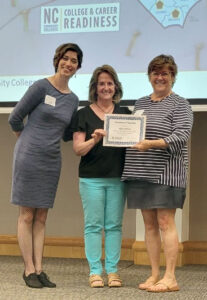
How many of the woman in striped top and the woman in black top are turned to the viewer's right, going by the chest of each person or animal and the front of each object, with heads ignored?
0

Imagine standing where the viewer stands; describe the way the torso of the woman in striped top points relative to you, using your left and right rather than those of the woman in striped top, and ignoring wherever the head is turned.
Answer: facing the viewer and to the left of the viewer

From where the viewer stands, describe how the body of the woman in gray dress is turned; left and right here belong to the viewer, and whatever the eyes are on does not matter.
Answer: facing the viewer and to the right of the viewer

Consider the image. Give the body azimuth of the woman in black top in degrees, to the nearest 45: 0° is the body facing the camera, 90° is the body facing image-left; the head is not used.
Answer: approximately 0°

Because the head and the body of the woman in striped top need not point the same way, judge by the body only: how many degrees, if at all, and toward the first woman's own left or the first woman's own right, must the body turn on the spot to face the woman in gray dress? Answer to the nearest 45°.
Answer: approximately 45° to the first woman's own right

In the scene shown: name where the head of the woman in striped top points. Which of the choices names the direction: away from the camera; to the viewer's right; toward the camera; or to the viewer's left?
toward the camera

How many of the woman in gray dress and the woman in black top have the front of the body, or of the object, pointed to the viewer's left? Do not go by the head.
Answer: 0

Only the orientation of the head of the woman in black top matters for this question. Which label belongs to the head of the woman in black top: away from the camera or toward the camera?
toward the camera

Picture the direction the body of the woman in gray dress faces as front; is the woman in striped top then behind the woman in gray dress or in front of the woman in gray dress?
in front
